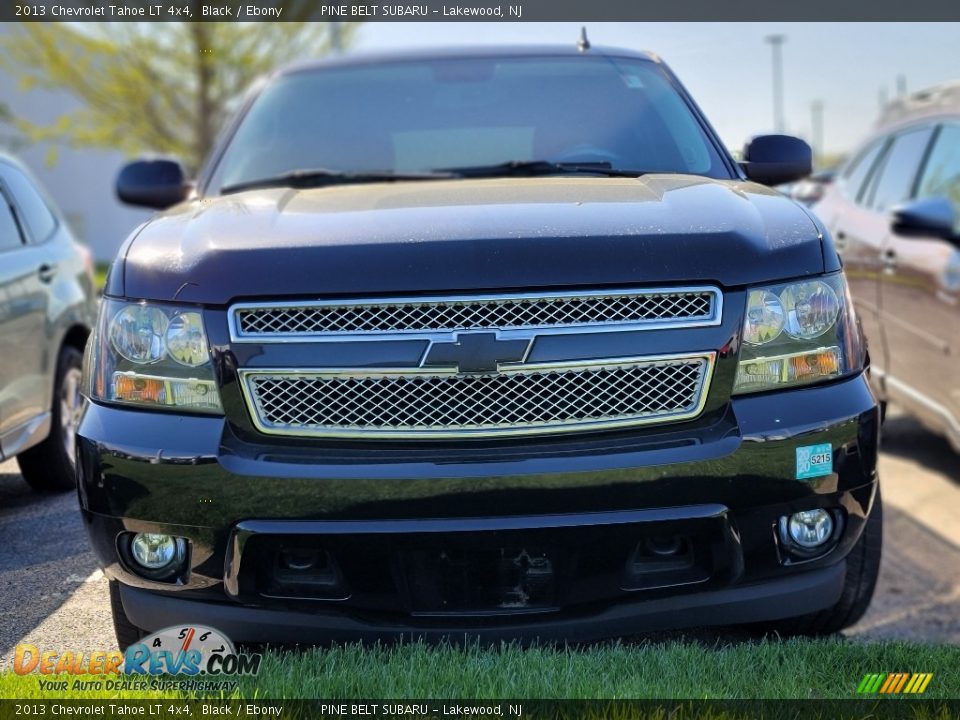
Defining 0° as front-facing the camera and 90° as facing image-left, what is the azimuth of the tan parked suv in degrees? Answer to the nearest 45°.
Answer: approximately 315°

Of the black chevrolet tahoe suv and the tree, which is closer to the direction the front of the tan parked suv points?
the black chevrolet tahoe suv

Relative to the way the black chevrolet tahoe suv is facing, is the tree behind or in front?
behind

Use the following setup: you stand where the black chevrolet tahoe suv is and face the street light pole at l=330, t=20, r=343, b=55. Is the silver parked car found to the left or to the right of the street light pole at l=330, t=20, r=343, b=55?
left

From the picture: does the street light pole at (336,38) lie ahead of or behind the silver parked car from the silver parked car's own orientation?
behind

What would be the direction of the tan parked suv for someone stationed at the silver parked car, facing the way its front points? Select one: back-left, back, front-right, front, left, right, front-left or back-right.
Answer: back-left

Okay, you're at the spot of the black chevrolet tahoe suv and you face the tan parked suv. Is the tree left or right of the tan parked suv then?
left

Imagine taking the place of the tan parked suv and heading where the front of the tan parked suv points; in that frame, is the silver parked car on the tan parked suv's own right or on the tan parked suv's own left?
on the tan parked suv's own right

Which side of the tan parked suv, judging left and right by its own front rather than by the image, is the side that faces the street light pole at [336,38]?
back
